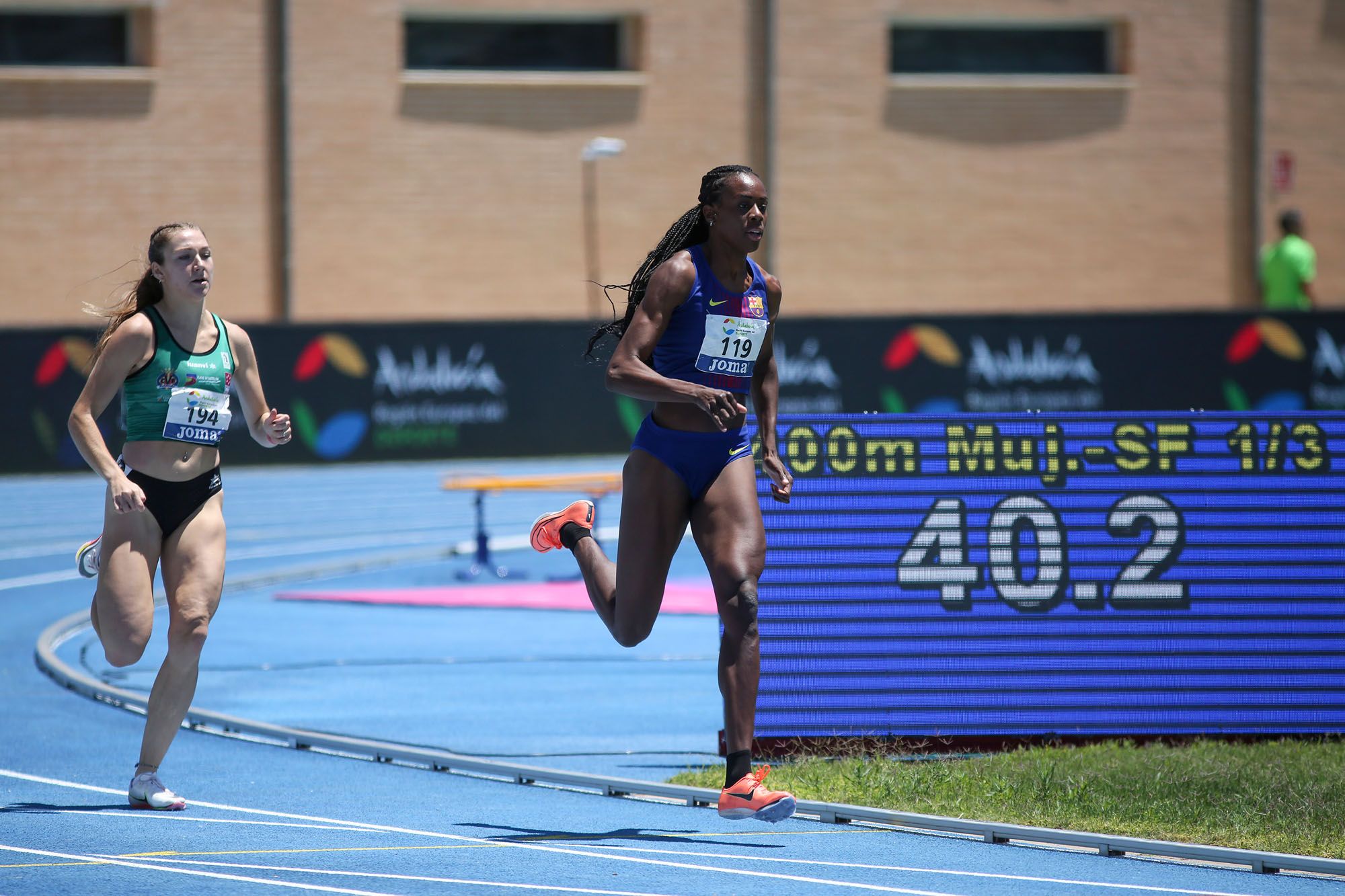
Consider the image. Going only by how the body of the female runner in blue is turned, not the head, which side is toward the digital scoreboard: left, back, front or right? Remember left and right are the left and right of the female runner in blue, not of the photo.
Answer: left

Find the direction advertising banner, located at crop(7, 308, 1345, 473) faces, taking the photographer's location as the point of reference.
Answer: facing the viewer

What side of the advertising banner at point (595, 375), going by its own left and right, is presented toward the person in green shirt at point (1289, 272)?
left

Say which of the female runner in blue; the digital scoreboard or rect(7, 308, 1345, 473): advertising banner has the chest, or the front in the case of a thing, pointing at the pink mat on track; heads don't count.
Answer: the advertising banner

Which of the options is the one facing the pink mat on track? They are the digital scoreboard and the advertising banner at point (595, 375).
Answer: the advertising banner

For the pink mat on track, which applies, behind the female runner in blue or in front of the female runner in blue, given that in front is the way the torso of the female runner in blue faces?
behind

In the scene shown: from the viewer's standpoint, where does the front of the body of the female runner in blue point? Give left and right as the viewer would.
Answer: facing the viewer and to the right of the viewer

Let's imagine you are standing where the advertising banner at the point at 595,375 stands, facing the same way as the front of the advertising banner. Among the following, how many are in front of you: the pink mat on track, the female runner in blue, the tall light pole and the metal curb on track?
3

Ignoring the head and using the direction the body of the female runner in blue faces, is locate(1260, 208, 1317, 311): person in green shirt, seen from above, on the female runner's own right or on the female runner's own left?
on the female runner's own left

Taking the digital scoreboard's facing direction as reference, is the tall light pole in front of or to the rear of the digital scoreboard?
to the rear

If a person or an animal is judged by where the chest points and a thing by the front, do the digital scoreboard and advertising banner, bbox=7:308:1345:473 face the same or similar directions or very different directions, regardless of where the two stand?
same or similar directions

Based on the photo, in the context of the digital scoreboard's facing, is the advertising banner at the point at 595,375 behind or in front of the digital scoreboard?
behind

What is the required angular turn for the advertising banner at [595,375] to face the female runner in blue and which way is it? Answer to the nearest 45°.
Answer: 0° — it already faces them

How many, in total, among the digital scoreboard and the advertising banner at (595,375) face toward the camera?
2

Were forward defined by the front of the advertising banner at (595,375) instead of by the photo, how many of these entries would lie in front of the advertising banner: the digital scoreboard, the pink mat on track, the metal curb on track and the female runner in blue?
4

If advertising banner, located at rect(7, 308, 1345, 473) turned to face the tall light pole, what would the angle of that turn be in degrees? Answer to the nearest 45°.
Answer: approximately 180°
